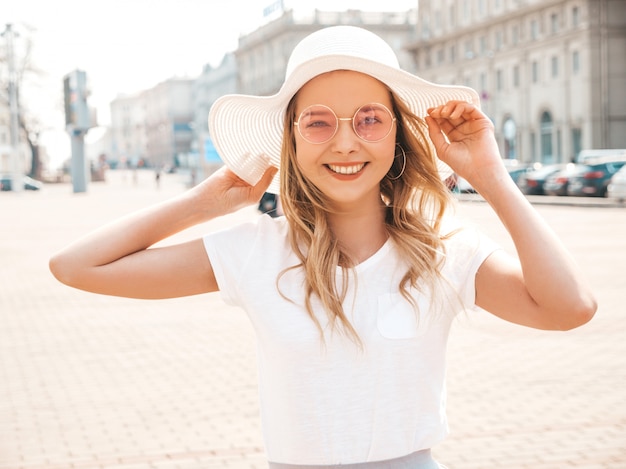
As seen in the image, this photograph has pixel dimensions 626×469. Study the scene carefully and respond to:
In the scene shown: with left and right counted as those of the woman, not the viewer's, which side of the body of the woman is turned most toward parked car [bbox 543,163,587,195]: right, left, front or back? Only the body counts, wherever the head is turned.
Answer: back

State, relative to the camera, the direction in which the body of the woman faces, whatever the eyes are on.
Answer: toward the camera

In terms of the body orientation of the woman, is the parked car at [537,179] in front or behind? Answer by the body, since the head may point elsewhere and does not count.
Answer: behind

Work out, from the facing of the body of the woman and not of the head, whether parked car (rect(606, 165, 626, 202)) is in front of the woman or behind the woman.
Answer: behind

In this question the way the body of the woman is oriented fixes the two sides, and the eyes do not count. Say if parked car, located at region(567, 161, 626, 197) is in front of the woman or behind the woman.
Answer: behind
